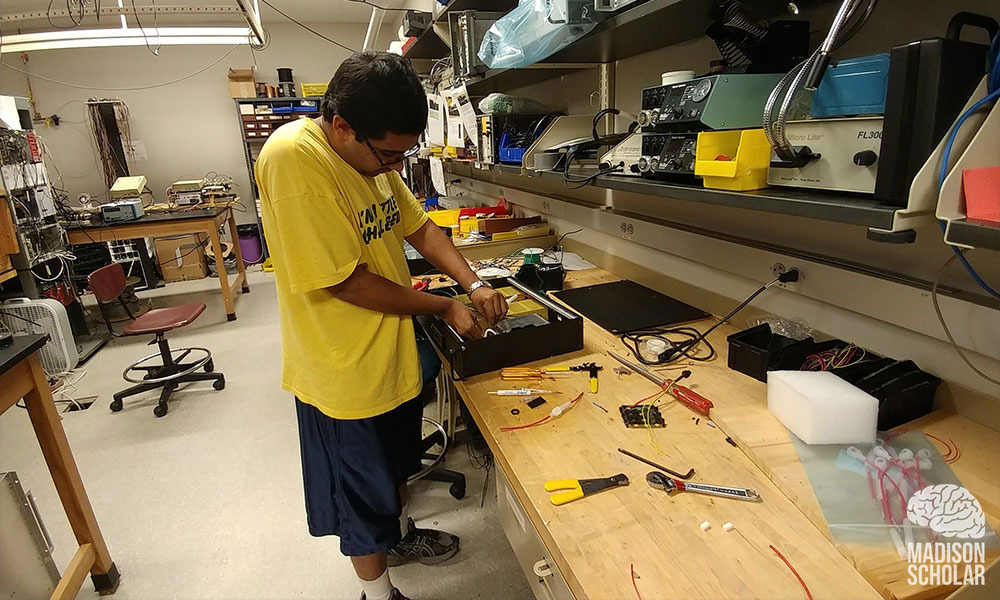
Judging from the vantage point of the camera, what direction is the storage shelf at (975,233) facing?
facing the viewer and to the left of the viewer

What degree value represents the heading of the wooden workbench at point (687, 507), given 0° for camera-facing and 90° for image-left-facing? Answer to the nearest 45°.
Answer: approximately 45°

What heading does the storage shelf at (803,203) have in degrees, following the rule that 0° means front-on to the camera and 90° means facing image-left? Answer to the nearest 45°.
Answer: approximately 45°

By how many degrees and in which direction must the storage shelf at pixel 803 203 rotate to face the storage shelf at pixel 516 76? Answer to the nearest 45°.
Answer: approximately 90° to its right

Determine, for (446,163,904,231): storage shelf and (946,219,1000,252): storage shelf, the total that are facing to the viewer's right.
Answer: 0

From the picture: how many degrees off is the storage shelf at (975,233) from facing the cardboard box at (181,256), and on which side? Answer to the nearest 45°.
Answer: approximately 45° to its right
